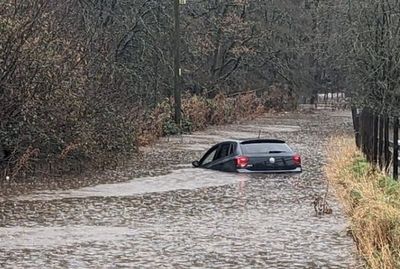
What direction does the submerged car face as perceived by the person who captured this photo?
facing away from the viewer and to the left of the viewer
